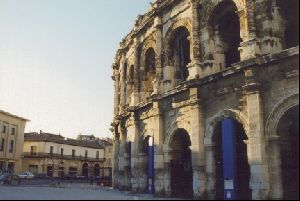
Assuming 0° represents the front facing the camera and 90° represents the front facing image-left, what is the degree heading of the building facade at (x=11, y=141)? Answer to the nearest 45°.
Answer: approximately 315°

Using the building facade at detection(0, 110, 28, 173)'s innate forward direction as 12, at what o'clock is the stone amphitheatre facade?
The stone amphitheatre facade is roughly at 1 o'clock from the building facade.

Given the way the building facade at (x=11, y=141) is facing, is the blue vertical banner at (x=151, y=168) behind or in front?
in front
